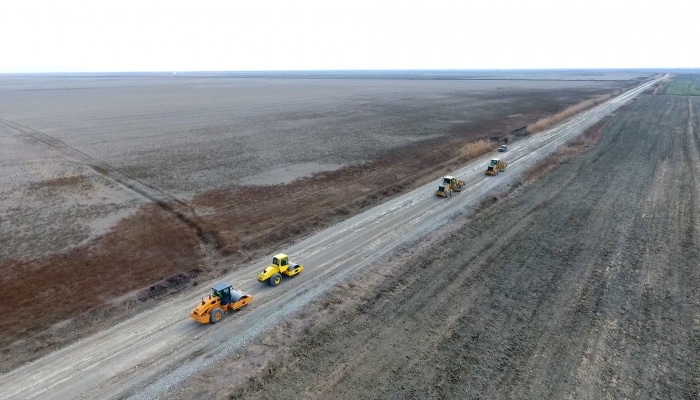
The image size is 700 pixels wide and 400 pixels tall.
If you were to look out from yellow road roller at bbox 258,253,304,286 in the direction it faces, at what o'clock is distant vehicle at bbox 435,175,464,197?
The distant vehicle is roughly at 12 o'clock from the yellow road roller.

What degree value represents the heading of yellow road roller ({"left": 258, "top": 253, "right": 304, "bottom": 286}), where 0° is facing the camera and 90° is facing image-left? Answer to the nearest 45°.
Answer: approximately 225°

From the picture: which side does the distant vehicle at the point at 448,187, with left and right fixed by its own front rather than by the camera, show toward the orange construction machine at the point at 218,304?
back

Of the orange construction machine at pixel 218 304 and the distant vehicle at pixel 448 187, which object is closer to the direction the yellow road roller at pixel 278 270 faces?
the distant vehicle

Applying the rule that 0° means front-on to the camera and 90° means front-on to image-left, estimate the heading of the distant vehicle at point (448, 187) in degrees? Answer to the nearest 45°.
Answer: approximately 225°

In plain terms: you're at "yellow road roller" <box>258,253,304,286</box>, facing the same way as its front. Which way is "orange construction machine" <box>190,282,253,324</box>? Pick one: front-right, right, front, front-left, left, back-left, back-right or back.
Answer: back

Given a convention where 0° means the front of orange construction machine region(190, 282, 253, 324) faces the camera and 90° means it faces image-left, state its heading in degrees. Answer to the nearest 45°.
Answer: approximately 225°
